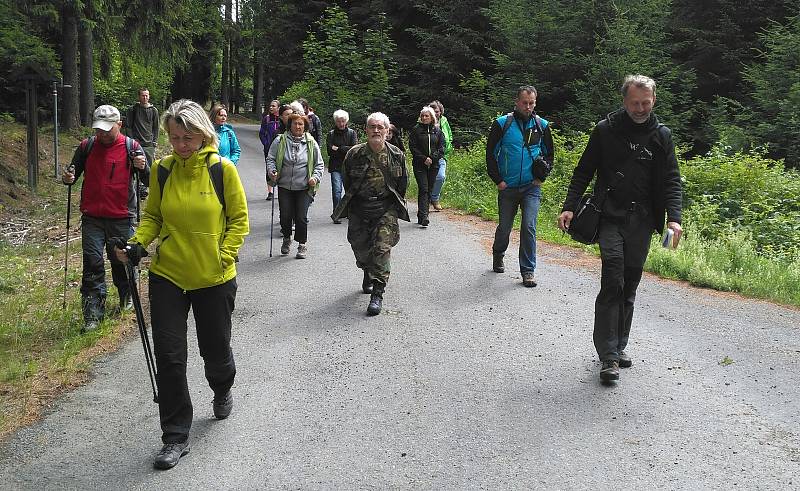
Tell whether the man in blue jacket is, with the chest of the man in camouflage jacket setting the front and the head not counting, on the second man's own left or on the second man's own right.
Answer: on the second man's own left

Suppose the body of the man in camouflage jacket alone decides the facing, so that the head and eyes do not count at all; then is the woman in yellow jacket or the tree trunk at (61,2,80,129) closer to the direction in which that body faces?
the woman in yellow jacket

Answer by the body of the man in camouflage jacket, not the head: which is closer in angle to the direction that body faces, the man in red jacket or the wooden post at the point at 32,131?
the man in red jacket

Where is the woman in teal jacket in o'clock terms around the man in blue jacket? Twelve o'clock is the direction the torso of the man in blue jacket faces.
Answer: The woman in teal jacket is roughly at 4 o'clock from the man in blue jacket.

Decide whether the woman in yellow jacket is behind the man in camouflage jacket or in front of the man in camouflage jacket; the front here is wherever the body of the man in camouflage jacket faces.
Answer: in front

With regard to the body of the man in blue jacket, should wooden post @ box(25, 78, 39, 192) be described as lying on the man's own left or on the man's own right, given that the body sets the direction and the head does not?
on the man's own right

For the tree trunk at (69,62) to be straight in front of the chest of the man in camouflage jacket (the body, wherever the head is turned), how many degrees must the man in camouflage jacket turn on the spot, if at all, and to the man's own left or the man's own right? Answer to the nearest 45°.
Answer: approximately 135° to the man's own right

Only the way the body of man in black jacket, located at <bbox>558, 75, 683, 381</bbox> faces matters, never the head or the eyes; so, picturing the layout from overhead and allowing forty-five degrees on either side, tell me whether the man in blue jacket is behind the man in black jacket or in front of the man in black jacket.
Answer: behind

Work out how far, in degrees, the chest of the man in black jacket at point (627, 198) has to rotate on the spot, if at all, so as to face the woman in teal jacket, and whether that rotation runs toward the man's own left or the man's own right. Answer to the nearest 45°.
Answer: approximately 135° to the man's own right

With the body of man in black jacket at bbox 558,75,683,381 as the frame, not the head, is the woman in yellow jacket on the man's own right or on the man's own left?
on the man's own right
